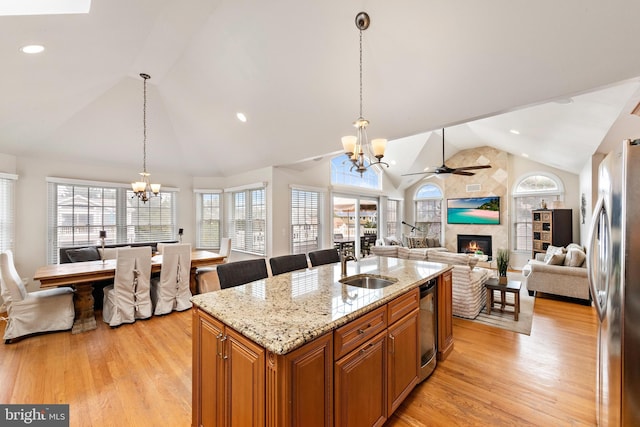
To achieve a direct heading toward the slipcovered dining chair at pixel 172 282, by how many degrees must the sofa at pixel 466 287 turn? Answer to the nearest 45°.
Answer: approximately 135° to its left

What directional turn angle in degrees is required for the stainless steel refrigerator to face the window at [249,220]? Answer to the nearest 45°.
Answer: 0° — it already faces it

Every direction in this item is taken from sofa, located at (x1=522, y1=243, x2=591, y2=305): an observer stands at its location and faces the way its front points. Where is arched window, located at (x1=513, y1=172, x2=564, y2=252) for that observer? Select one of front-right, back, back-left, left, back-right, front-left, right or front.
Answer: right

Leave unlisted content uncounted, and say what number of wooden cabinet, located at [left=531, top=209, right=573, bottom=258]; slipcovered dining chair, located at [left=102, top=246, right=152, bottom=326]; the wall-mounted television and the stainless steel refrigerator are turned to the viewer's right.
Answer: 0

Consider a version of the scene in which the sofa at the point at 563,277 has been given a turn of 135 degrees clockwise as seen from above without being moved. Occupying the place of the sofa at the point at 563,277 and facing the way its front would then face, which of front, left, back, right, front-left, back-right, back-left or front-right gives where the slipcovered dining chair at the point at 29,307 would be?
back

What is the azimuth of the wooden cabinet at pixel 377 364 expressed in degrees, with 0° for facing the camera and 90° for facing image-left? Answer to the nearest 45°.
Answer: approximately 315°

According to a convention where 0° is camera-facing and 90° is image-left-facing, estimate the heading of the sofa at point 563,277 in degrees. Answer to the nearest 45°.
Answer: approximately 90°

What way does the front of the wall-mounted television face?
toward the camera

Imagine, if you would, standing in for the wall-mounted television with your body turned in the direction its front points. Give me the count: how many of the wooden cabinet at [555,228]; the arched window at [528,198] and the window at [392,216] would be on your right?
1

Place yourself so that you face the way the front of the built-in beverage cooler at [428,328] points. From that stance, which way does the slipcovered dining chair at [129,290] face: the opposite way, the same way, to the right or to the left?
the opposite way

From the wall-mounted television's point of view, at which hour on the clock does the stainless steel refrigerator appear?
The stainless steel refrigerator is roughly at 12 o'clock from the wall-mounted television.

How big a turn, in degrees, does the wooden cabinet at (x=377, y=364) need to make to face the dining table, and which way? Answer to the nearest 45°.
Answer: approximately 135° to its right

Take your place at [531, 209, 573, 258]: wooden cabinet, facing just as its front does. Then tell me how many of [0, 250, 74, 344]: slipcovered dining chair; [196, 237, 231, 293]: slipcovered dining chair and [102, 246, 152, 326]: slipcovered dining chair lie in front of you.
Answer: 3

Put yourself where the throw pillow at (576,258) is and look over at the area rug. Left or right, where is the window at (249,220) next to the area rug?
right
